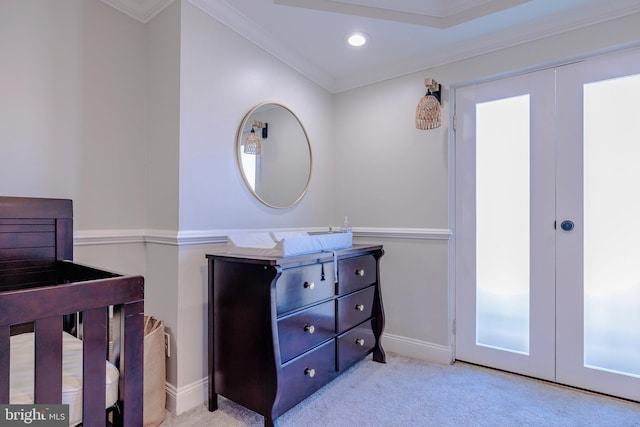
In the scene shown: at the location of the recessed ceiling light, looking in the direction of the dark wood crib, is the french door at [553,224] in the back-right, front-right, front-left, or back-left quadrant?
back-left

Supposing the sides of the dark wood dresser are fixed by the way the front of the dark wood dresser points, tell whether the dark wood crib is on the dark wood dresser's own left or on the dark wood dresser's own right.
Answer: on the dark wood dresser's own right

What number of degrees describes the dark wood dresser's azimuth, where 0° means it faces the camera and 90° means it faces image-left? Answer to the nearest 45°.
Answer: approximately 315°

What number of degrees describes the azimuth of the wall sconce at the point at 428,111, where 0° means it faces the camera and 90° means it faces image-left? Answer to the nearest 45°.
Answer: approximately 45°

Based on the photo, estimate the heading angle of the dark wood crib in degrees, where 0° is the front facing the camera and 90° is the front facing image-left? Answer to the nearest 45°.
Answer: approximately 315°
